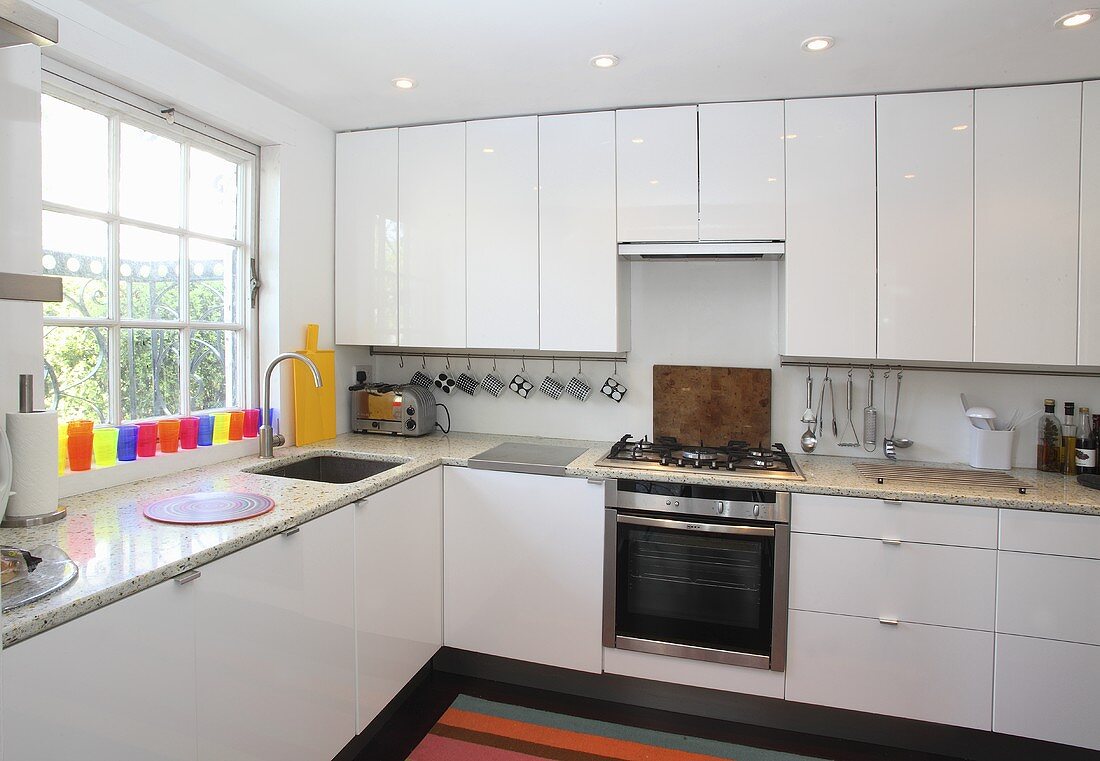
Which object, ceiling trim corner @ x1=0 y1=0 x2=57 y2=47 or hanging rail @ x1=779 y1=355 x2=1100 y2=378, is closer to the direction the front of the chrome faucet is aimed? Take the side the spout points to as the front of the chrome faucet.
the hanging rail

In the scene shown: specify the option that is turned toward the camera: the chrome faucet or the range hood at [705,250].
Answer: the range hood

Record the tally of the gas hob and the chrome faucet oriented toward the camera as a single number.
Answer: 1

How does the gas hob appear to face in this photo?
toward the camera

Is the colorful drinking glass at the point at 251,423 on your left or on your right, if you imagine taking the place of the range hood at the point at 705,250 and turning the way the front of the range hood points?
on your right

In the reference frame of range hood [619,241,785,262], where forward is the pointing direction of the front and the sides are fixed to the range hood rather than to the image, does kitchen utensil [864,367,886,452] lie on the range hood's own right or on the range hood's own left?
on the range hood's own left

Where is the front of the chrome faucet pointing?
to the viewer's right

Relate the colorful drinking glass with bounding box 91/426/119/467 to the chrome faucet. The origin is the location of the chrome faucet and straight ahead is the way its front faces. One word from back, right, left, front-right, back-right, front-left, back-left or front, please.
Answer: back-right

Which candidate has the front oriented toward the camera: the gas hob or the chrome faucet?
the gas hob

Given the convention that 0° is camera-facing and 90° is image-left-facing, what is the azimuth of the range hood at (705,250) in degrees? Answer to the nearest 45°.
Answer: approximately 0°

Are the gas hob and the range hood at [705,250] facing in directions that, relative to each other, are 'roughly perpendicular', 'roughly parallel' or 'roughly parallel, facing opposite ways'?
roughly parallel

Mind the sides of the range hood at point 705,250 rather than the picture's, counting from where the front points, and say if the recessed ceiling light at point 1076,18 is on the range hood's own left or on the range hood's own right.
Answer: on the range hood's own left

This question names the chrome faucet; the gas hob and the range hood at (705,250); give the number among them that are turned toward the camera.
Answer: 2

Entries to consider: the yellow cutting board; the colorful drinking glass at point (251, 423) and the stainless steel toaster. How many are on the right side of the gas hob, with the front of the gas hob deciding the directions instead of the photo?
3

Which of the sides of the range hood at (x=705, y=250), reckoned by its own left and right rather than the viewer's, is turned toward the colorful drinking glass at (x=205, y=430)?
right

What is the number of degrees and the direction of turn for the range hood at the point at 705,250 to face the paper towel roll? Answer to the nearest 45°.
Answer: approximately 45° to its right

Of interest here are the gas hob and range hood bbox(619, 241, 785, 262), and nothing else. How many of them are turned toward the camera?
2

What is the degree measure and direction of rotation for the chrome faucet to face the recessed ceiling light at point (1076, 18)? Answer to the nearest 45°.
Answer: approximately 45° to its right
